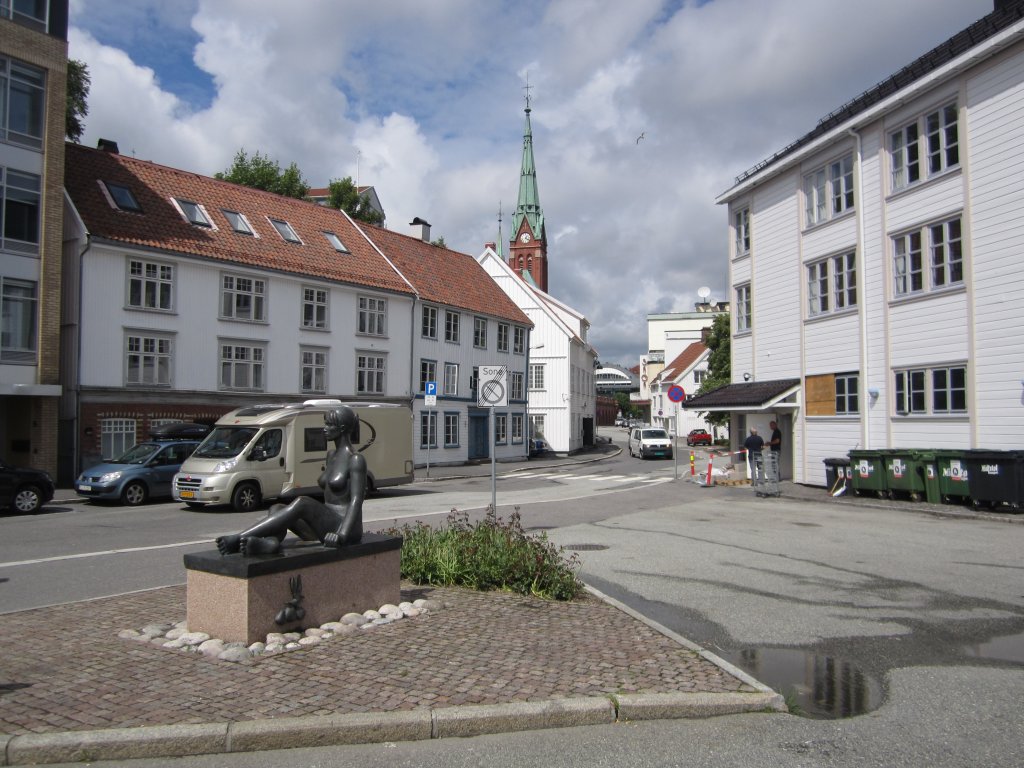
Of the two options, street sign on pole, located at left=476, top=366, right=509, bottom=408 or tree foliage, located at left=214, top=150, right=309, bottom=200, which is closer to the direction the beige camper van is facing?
the street sign on pole

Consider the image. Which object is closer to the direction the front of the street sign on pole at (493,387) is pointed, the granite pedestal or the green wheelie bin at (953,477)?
the granite pedestal

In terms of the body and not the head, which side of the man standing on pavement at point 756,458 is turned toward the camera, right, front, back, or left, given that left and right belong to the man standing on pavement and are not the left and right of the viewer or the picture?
back

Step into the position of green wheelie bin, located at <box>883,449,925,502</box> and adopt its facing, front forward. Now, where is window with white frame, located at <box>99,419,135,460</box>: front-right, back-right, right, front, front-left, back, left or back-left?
front-right

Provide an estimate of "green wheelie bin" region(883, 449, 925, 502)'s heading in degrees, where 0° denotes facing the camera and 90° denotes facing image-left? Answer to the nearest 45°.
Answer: approximately 45°

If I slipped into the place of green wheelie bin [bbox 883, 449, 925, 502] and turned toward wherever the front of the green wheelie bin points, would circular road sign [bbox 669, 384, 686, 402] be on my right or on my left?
on my right

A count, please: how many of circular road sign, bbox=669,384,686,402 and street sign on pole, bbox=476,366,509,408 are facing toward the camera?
2

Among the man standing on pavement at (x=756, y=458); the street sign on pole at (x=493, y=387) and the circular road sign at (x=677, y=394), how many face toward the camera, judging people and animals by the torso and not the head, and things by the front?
2

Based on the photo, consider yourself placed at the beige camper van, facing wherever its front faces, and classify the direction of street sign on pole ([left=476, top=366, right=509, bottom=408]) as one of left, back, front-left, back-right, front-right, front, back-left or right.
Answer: left

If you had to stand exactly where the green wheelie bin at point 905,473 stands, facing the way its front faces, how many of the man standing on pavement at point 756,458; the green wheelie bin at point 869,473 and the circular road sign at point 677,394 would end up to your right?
3

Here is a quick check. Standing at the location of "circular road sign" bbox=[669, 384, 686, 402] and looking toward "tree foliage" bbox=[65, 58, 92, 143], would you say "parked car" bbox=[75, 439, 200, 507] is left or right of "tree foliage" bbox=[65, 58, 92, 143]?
left

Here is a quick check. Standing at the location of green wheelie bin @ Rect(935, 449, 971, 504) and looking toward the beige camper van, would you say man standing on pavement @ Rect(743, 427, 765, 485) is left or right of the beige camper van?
right

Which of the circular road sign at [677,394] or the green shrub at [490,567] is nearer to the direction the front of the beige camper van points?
the green shrub
